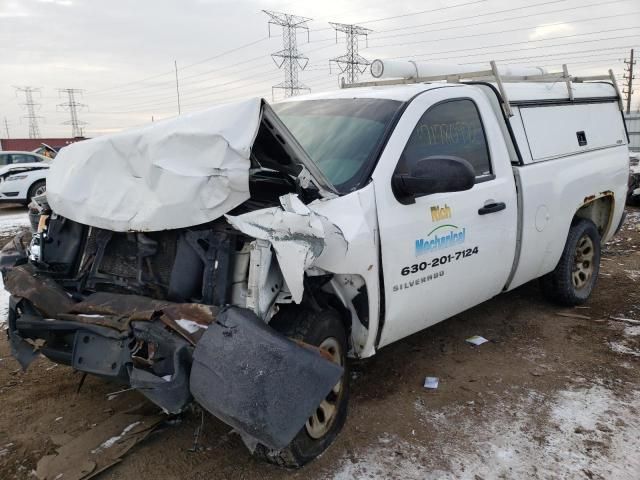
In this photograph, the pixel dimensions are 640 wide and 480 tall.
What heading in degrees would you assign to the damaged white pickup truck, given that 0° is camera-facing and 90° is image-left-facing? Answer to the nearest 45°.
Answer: approximately 45°

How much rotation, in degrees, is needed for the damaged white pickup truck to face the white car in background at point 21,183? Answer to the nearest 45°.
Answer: approximately 90° to its right
